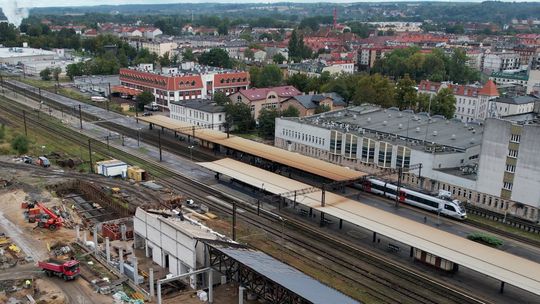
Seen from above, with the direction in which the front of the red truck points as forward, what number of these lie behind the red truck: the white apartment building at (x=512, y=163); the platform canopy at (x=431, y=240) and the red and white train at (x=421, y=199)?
0

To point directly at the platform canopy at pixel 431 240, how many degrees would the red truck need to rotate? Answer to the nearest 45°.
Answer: approximately 45° to its left

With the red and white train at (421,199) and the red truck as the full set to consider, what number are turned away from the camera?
0

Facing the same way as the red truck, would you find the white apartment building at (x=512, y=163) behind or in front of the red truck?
in front

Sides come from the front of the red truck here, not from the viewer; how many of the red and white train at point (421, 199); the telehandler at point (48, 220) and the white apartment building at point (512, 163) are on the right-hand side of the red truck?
0

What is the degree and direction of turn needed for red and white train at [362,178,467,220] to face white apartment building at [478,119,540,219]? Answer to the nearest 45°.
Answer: approximately 45° to its left

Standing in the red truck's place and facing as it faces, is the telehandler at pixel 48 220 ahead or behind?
behind

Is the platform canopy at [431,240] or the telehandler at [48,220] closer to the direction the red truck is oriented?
the platform canopy

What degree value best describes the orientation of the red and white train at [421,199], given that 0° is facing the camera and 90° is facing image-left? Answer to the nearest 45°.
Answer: approximately 315°

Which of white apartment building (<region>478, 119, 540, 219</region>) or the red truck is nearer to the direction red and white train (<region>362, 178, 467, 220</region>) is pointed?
the white apartment building

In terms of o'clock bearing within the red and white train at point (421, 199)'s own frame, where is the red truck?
The red truck is roughly at 3 o'clock from the red and white train.

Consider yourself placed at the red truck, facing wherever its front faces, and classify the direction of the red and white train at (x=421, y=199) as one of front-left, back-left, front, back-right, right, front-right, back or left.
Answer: front-left

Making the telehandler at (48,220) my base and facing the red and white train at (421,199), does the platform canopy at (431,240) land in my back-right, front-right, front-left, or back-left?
front-right
